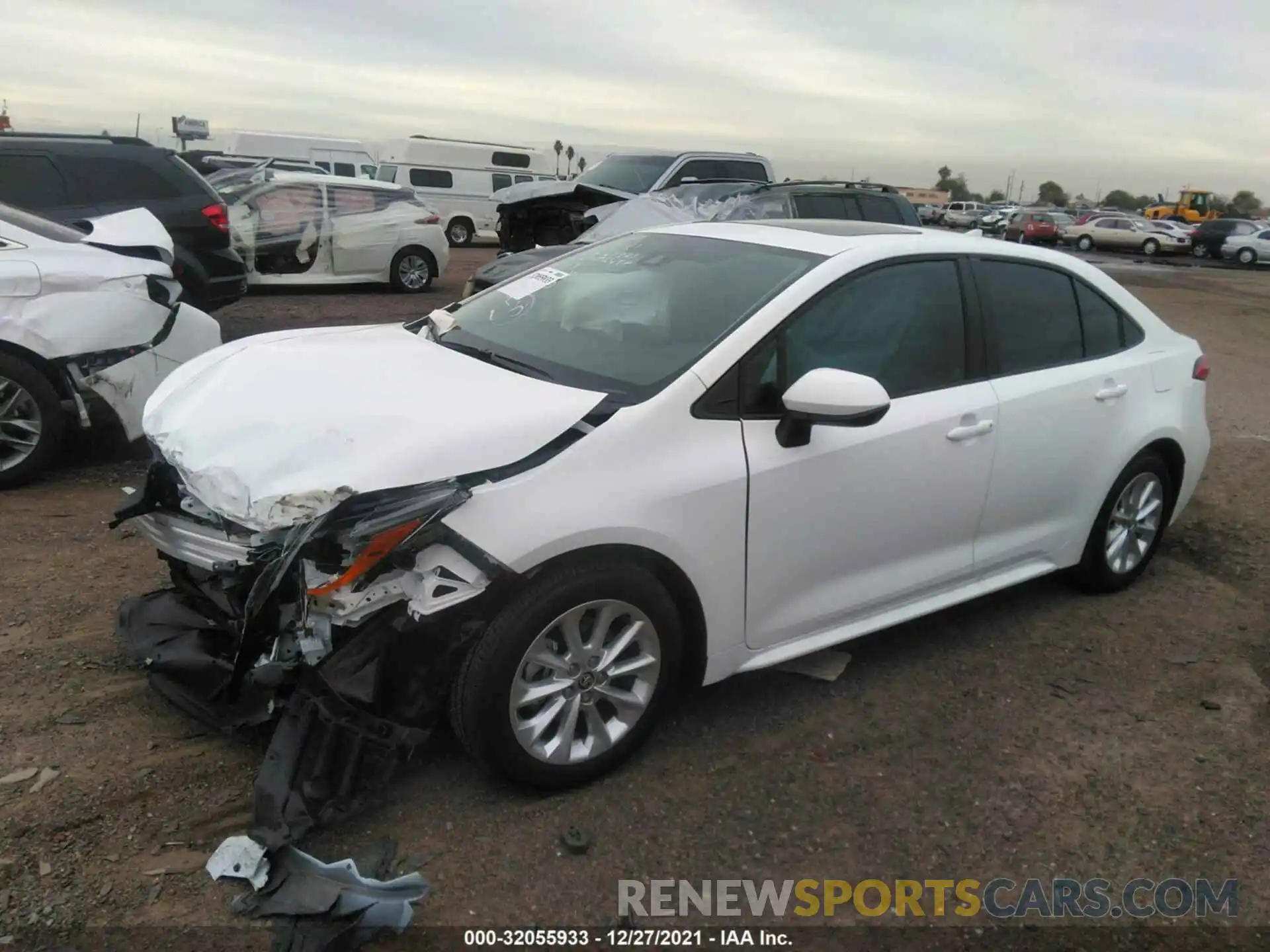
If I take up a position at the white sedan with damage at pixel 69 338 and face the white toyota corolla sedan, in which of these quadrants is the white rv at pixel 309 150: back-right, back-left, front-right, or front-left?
back-left

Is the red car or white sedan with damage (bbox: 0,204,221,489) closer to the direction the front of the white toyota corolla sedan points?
the white sedan with damage

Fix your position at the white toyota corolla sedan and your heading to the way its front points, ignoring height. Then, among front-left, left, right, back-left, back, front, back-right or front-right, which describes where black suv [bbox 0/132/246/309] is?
right

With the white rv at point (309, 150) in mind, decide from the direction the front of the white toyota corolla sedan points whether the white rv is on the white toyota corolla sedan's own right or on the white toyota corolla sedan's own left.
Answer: on the white toyota corolla sedan's own right

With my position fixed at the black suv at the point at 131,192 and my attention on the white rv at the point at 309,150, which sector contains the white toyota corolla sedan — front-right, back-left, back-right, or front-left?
back-right

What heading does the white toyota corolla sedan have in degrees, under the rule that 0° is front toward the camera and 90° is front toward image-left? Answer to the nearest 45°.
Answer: approximately 45°

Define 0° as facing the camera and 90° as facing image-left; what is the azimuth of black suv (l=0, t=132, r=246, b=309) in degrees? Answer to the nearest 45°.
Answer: approximately 90°

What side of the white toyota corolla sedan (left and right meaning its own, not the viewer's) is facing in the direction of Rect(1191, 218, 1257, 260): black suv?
back
